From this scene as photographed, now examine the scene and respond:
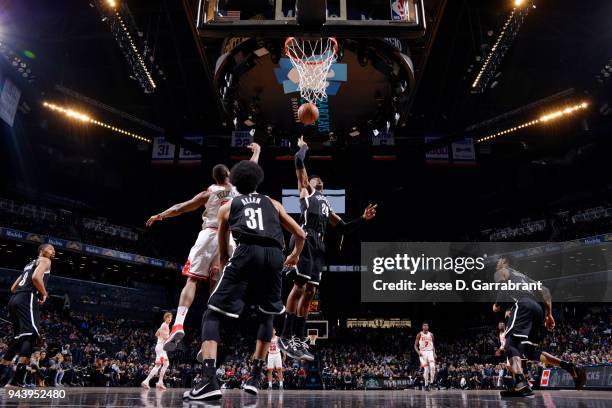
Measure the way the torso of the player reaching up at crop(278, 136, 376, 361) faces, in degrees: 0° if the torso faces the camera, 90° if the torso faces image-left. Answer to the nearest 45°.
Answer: approximately 315°

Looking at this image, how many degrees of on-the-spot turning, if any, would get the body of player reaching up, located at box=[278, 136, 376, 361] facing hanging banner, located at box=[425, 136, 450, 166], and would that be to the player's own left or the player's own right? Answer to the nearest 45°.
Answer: approximately 135° to the player's own left

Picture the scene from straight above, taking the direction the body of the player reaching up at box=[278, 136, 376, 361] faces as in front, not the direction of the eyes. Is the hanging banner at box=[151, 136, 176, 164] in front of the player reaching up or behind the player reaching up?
behind

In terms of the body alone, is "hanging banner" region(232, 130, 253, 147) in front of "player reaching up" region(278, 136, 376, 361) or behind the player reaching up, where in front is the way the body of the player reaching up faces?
behind

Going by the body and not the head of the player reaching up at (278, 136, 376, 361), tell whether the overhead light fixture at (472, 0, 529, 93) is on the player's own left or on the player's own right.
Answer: on the player's own left

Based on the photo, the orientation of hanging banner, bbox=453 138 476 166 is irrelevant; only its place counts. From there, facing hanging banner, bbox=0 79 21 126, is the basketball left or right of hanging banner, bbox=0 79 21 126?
left

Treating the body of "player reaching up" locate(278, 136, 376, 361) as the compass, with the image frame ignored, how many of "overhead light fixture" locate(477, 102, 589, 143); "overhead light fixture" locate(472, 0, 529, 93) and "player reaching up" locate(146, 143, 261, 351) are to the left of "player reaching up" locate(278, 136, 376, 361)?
2
